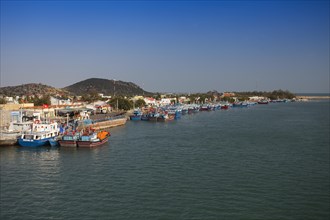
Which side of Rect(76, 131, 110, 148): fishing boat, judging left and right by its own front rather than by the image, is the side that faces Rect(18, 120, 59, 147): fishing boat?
back

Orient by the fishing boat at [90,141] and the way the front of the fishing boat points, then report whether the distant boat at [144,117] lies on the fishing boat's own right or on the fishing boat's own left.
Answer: on the fishing boat's own left

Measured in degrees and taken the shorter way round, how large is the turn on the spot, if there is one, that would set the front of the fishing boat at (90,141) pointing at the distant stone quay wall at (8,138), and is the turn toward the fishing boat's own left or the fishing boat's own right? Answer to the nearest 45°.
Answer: approximately 180°

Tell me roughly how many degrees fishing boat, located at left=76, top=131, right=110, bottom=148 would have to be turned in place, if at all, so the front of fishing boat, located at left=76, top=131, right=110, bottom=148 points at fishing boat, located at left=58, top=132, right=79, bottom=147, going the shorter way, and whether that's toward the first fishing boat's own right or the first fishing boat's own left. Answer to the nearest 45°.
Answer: approximately 180°

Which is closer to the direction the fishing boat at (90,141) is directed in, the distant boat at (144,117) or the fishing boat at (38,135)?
the distant boat

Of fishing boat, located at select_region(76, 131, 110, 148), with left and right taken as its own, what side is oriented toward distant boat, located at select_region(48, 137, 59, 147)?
back

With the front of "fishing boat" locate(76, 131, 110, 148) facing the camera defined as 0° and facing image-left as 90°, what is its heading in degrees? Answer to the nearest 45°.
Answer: approximately 270°
